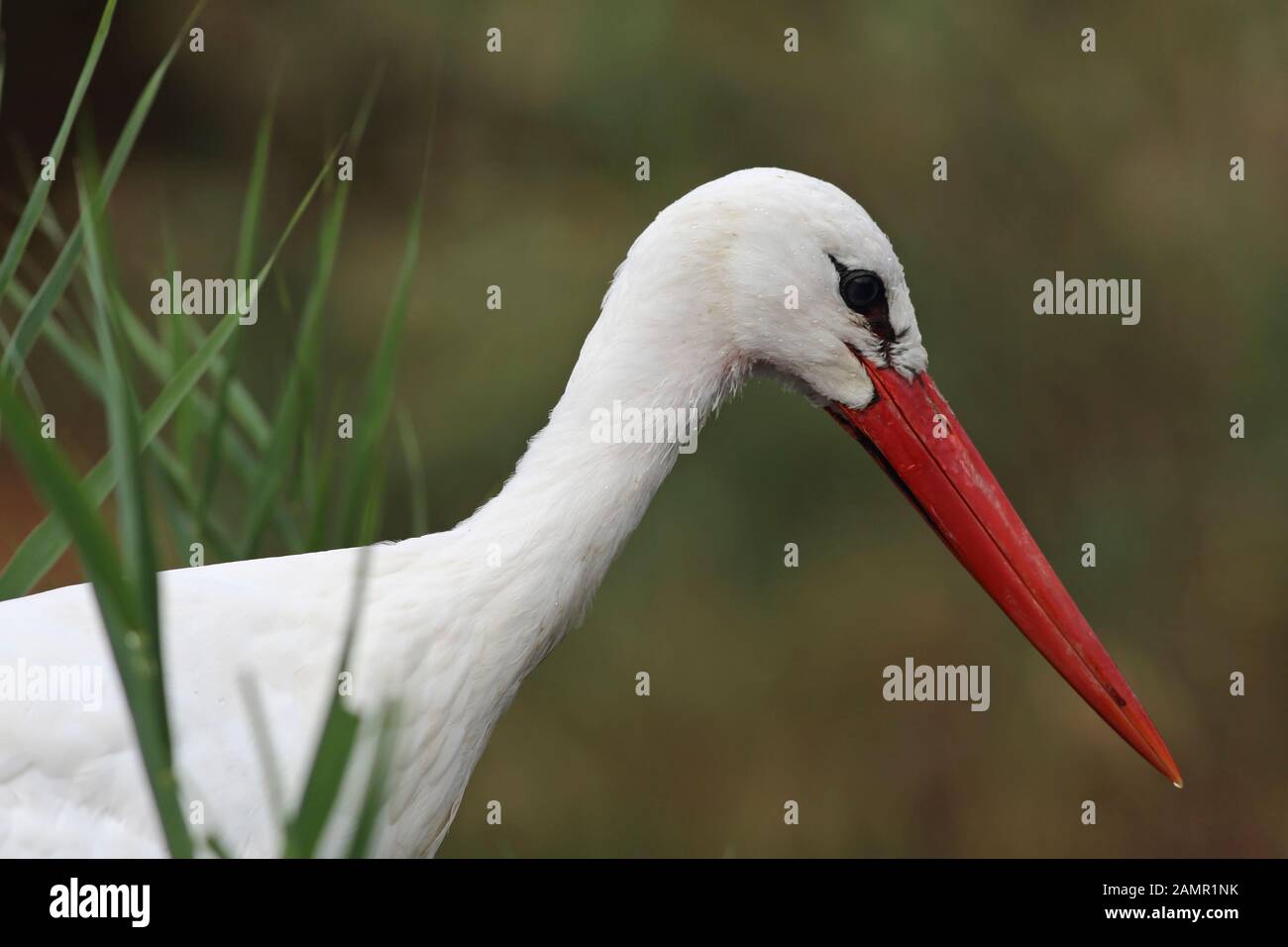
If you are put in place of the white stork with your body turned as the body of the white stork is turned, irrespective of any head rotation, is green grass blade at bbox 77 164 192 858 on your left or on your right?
on your right

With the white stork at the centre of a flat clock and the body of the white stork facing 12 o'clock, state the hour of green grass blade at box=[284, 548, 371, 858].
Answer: The green grass blade is roughly at 3 o'clock from the white stork.

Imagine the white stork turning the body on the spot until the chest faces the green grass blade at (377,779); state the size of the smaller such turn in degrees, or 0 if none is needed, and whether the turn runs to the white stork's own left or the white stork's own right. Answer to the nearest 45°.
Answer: approximately 90° to the white stork's own right

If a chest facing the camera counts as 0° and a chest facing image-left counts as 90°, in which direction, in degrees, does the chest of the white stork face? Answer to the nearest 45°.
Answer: approximately 270°
